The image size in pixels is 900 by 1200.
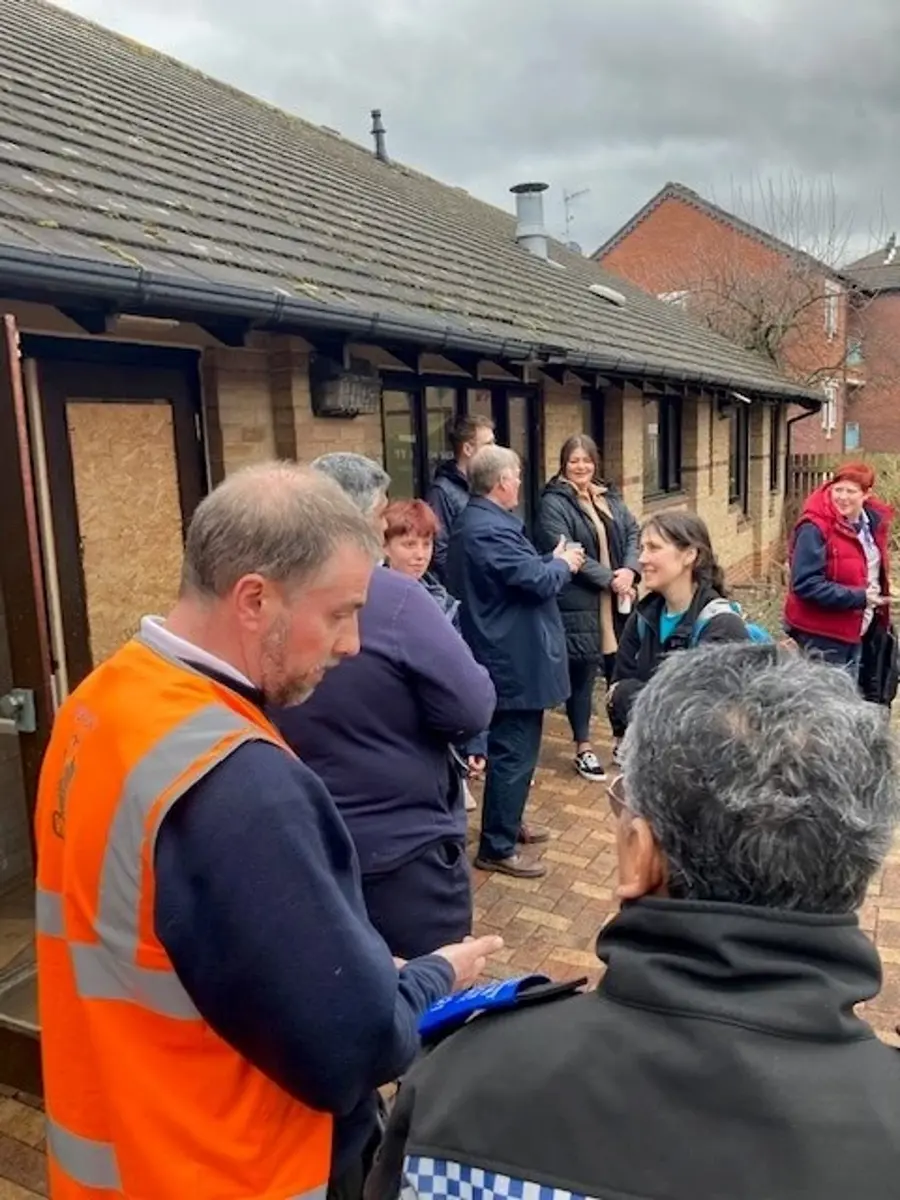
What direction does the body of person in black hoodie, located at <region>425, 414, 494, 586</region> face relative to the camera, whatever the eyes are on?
to the viewer's right

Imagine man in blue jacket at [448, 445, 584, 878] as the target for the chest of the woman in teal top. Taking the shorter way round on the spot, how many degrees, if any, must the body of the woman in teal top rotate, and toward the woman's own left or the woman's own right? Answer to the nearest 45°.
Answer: approximately 90° to the woman's own right

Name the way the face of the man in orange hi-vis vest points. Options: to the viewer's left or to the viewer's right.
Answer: to the viewer's right

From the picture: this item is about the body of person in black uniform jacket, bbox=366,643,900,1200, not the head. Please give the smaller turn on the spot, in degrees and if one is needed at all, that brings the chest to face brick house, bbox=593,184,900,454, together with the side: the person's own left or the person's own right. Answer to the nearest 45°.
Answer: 0° — they already face it

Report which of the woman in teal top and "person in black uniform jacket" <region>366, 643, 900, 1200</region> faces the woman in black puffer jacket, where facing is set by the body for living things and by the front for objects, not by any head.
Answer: the person in black uniform jacket

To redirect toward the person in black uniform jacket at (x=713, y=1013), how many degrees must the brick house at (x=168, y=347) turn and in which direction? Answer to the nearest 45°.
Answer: approximately 45° to its right

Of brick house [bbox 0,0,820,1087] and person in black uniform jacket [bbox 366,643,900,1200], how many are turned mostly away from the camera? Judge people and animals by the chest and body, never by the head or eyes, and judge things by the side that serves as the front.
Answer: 1

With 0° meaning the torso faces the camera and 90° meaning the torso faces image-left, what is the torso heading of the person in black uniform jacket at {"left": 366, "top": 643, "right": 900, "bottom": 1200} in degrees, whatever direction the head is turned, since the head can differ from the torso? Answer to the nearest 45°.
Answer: approximately 180°

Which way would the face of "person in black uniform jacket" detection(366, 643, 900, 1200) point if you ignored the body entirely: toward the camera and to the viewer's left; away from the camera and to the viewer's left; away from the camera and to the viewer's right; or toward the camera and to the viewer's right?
away from the camera and to the viewer's left
